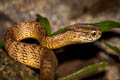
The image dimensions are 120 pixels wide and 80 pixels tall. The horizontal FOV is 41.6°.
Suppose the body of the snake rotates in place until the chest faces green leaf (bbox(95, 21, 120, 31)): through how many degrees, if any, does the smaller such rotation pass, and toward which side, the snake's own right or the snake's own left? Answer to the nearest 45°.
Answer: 0° — it already faces it

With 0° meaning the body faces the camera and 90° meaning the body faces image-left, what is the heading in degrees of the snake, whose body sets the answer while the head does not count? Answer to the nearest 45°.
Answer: approximately 270°
